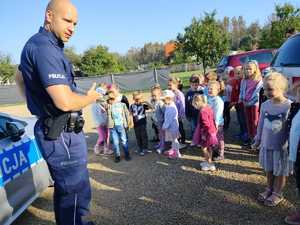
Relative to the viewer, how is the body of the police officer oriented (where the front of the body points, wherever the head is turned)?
to the viewer's right

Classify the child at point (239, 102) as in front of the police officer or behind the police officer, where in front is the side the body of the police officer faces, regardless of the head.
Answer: in front

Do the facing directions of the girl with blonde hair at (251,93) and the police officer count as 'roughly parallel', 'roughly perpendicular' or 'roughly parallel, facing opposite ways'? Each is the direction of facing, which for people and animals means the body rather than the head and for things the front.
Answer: roughly parallel, facing opposite ways

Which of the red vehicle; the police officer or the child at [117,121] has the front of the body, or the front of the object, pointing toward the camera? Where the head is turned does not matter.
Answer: the child

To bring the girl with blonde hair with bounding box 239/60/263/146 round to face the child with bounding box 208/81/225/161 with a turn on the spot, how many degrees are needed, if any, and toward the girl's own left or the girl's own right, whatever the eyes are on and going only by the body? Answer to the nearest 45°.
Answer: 0° — they already face them

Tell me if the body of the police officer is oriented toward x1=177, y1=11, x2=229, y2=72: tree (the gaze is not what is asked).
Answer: no

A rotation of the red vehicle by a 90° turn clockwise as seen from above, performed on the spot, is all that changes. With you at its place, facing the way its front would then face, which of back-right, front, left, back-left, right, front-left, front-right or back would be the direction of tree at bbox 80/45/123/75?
front-left

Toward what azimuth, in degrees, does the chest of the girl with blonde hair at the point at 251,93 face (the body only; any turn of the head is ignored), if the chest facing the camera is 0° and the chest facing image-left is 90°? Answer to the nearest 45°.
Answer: approximately 45°

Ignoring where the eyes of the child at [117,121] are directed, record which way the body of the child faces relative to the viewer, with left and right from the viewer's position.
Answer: facing the viewer
